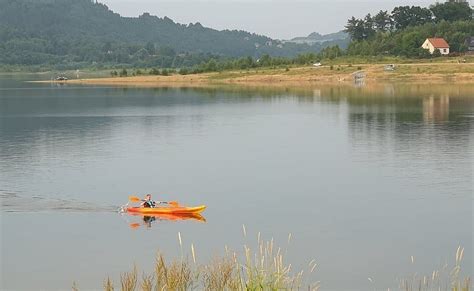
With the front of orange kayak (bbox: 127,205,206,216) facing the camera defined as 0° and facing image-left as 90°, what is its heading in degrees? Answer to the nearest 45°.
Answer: approximately 270°
